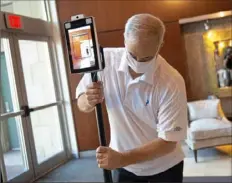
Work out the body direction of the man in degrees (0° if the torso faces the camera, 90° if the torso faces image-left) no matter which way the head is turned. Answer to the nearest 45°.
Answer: approximately 45°

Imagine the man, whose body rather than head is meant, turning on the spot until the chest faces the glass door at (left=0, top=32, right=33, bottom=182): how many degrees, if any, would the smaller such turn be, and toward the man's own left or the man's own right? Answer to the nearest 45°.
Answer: approximately 90° to the man's own right

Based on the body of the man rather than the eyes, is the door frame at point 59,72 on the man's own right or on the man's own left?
on the man's own right

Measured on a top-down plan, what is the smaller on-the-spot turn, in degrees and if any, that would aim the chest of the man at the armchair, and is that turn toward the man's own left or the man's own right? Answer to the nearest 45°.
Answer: approximately 135° to the man's own left

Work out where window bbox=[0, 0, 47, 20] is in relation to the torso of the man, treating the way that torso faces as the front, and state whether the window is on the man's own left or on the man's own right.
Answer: on the man's own right

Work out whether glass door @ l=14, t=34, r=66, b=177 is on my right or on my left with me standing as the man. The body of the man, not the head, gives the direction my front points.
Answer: on my right

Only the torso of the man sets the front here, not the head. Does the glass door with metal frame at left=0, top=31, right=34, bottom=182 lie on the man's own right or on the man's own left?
on the man's own right
